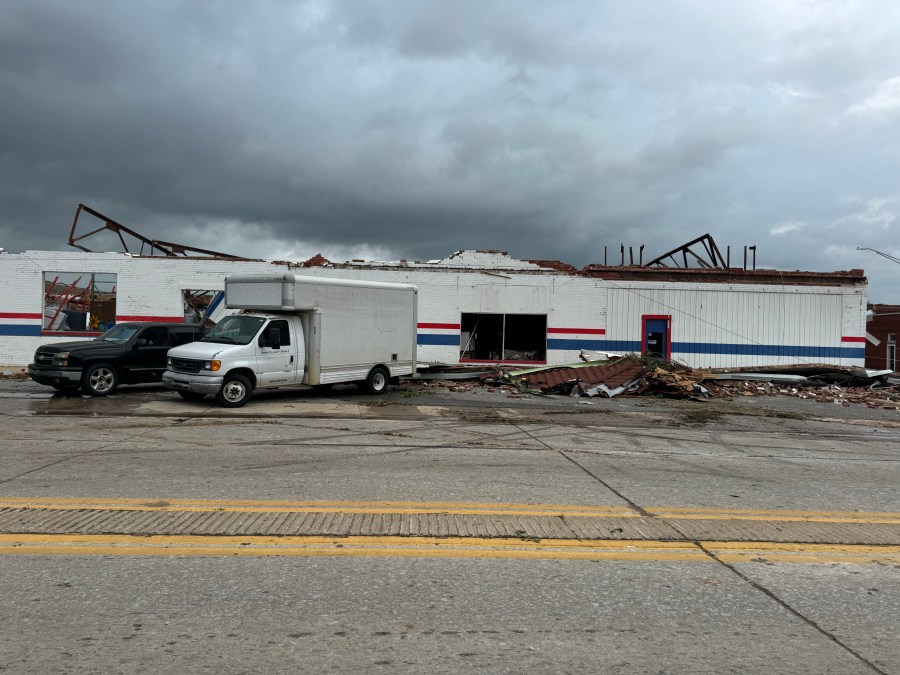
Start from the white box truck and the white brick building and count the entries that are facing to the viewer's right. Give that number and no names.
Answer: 0

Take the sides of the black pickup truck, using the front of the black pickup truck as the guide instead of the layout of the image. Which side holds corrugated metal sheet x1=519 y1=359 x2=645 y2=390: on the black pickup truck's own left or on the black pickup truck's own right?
on the black pickup truck's own left

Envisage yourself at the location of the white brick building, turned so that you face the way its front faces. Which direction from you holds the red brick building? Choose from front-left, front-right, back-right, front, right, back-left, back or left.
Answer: back-left

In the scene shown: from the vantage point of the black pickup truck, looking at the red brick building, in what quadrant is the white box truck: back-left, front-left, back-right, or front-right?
front-right

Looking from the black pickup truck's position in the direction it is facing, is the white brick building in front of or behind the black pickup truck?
behind

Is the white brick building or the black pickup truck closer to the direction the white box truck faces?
the black pickup truck

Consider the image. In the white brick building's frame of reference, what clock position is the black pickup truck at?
The black pickup truck is roughly at 2 o'clock from the white brick building.

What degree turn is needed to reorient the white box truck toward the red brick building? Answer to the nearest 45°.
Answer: approximately 180°

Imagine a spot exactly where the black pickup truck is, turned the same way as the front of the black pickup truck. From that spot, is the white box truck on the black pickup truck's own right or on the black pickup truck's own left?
on the black pickup truck's own left

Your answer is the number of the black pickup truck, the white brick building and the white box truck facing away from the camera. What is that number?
0

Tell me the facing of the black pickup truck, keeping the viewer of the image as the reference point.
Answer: facing the viewer and to the left of the viewer

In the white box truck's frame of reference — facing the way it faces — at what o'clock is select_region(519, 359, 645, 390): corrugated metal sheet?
The corrugated metal sheet is roughly at 7 o'clock from the white box truck.

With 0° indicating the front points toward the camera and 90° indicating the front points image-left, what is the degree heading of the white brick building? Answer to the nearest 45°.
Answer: approximately 0°

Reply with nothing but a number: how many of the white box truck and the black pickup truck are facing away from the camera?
0

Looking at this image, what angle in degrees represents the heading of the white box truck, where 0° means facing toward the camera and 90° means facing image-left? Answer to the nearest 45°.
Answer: approximately 45°
